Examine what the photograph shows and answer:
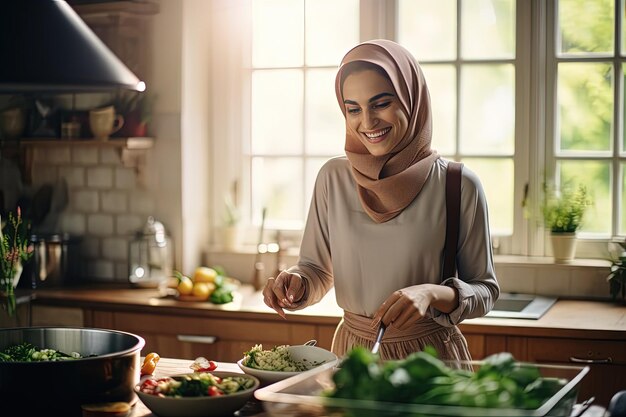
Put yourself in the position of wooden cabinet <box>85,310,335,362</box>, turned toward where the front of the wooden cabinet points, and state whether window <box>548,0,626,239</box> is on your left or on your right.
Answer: on your left

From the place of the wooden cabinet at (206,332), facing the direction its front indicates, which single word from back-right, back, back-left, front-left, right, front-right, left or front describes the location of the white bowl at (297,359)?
front

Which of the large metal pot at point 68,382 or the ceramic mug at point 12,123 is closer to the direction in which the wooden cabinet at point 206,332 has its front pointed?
the large metal pot

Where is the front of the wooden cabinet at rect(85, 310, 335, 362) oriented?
toward the camera

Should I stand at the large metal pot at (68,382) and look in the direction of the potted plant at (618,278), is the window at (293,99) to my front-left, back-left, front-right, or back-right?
front-left

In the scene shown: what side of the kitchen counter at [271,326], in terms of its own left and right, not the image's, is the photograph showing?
front

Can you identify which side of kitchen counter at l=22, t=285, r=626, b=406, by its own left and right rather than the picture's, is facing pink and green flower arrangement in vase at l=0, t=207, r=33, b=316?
right

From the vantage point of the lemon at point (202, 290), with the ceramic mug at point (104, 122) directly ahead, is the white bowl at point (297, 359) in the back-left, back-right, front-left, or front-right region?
back-left

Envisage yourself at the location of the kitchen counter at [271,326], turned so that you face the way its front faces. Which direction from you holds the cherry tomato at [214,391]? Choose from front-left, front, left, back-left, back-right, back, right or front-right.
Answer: front

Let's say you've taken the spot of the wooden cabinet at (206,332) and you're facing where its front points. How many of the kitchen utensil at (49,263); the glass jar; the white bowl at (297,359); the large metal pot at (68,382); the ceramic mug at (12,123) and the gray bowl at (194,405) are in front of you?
3
